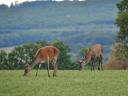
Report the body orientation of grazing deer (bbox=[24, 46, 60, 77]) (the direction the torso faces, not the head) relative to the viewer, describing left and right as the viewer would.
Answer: facing to the left of the viewer

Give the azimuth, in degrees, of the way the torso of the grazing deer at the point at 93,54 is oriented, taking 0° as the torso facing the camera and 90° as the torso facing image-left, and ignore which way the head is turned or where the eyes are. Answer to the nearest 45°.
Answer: approximately 45°
